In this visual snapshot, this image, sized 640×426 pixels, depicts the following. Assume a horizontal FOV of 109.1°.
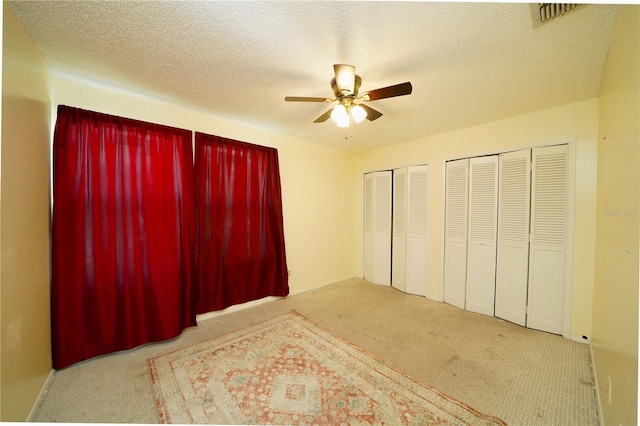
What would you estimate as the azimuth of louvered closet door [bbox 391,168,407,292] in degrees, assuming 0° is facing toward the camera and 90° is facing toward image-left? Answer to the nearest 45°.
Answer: approximately 45°

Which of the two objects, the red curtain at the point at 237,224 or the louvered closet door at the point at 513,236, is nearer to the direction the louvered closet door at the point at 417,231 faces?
the red curtain

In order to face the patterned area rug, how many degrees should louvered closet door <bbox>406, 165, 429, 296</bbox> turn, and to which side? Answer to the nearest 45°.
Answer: approximately 45° to its left

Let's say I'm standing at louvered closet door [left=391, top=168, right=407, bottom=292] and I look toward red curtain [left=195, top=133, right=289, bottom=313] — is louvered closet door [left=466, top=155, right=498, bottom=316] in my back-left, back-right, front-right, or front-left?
back-left

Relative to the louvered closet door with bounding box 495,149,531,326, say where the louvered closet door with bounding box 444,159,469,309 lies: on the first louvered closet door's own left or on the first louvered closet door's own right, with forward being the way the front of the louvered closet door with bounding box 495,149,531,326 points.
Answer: on the first louvered closet door's own right

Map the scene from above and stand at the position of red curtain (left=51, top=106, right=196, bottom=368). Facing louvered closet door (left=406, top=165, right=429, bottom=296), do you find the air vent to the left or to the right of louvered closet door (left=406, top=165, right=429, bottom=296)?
right

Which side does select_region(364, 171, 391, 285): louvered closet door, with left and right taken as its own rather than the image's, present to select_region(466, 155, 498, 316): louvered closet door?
left
